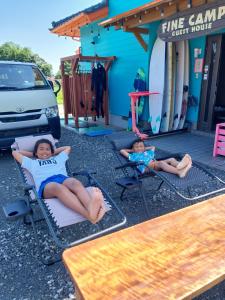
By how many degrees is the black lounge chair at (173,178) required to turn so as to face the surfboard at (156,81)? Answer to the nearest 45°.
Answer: approximately 135° to its left

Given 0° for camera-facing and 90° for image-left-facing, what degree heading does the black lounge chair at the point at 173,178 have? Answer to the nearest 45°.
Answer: approximately 315°

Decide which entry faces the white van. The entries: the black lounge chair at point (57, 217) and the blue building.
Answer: the blue building

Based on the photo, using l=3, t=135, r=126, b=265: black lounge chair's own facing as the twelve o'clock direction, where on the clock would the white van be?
The white van is roughly at 7 o'clock from the black lounge chair.

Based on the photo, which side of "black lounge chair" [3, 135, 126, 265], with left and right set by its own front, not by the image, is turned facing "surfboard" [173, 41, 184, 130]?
left

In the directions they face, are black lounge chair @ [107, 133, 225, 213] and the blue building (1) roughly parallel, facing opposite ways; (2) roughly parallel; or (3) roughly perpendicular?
roughly perpendicular

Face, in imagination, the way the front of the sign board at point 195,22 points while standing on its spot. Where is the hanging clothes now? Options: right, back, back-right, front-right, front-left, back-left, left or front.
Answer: right

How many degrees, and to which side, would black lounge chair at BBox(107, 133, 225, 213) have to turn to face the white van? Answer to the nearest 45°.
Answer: approximately 180°

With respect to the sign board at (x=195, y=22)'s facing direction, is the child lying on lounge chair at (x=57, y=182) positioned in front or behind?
in front

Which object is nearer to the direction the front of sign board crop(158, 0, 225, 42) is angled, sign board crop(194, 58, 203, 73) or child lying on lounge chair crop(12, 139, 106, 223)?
the child lying on lounge chair
